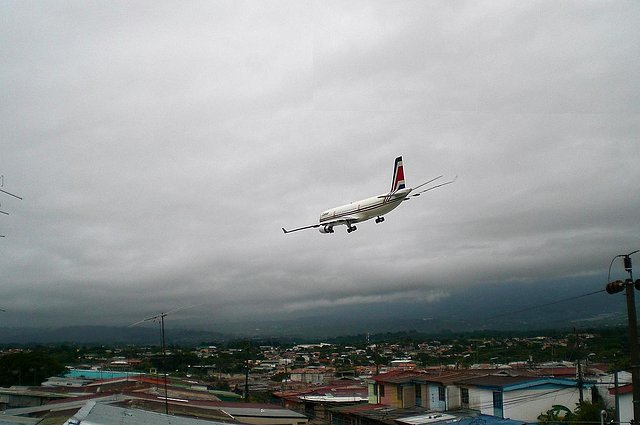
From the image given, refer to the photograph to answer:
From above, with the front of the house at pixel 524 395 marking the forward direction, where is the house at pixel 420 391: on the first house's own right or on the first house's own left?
on the first house's own right

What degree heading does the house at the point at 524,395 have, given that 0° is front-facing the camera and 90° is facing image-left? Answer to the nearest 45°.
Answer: approximately 45°

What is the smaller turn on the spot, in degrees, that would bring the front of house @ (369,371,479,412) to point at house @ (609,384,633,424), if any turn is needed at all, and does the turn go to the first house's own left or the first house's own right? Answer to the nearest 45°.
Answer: approximately 90° to the first house's own left

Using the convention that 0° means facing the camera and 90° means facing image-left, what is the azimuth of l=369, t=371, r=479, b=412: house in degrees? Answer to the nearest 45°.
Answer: approximately 45°

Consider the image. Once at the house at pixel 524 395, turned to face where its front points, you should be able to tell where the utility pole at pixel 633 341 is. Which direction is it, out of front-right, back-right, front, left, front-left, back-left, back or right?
front-left

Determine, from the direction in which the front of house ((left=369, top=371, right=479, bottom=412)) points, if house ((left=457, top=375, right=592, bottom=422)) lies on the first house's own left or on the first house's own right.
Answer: on the first house's own left
